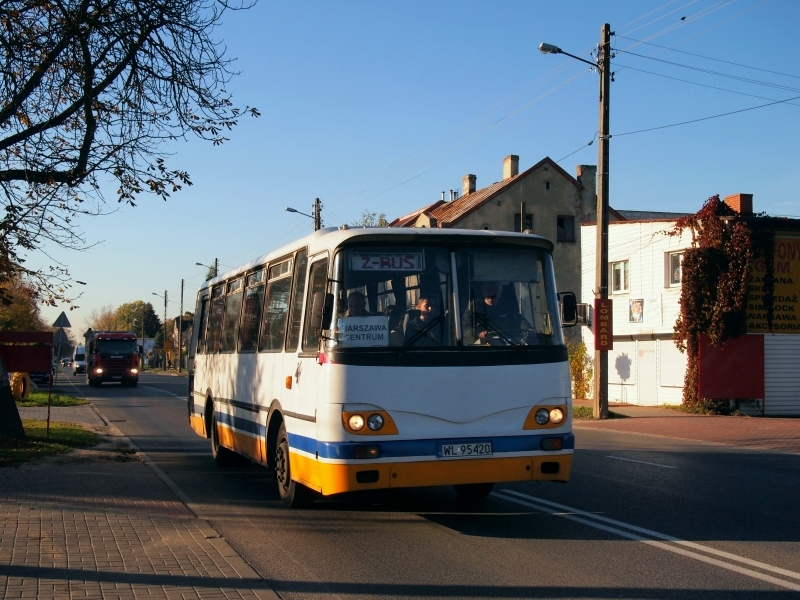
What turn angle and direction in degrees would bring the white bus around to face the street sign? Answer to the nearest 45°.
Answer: approximately 180°

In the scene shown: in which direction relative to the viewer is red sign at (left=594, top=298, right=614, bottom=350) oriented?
toward the camera

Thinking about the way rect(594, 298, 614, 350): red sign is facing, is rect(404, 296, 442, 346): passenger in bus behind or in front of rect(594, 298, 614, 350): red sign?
in front

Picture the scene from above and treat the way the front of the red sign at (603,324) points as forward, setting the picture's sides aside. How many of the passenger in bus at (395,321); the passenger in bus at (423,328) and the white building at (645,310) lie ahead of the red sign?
2

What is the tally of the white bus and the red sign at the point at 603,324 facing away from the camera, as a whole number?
0

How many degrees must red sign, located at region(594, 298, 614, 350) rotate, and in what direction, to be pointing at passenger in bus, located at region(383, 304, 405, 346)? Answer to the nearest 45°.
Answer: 0° — it already faces them

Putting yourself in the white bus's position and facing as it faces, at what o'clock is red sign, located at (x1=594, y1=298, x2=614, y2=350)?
The red sign is roughly at 8 o'clock from the white bus.

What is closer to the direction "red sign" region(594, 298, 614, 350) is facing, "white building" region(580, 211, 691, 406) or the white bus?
the white bus

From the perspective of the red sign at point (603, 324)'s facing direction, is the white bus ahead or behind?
ahead

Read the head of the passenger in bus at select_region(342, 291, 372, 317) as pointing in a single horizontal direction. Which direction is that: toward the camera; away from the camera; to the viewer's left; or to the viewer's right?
toward the camera

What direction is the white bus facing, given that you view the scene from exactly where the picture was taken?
facing the viewer and to the right of the viewer

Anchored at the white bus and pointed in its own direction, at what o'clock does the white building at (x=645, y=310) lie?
The white building is roughly at 8 o'clock from the white bus.

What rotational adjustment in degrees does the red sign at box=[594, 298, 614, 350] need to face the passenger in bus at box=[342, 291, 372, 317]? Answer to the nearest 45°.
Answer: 0° — it already faces them
